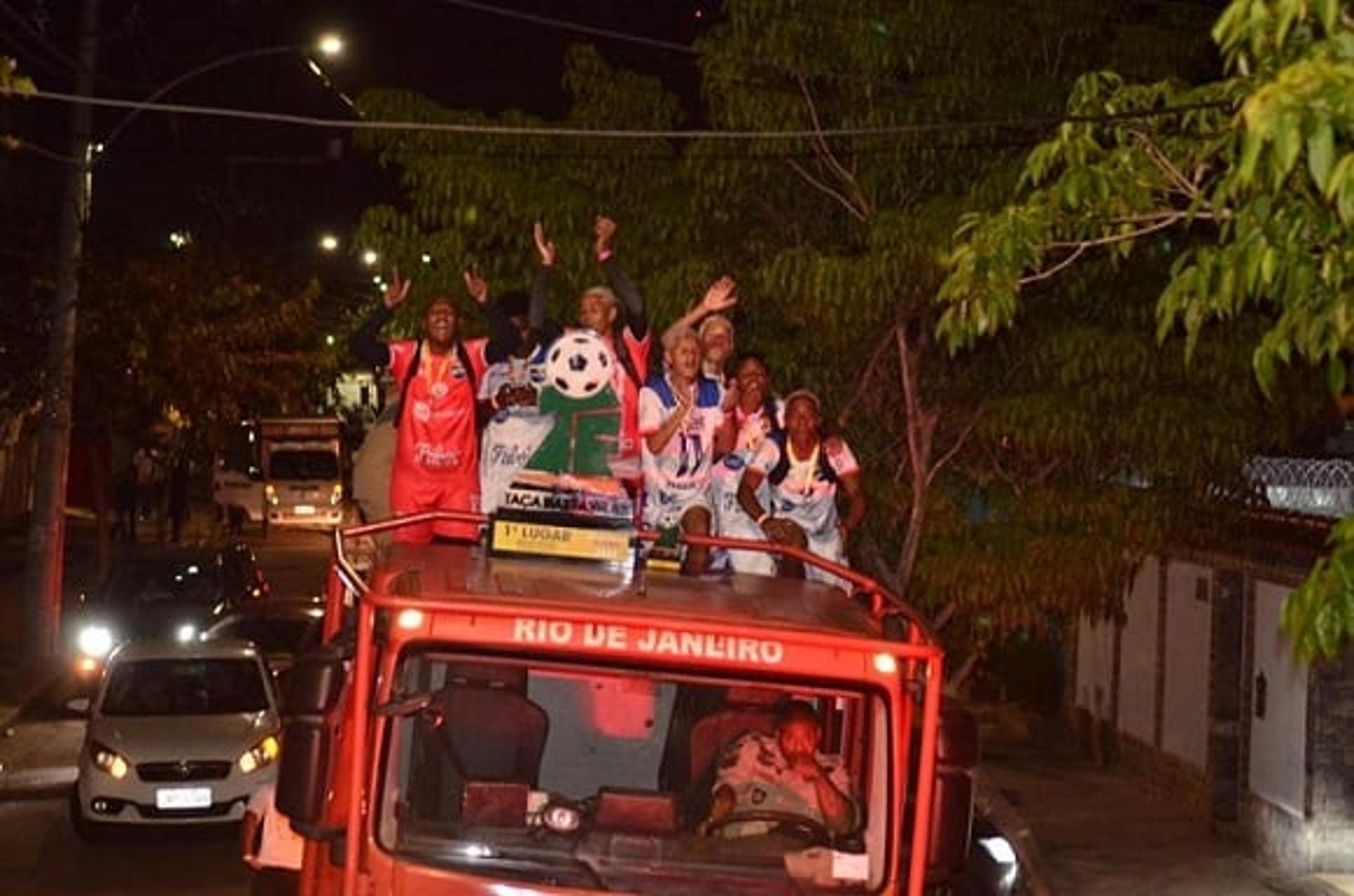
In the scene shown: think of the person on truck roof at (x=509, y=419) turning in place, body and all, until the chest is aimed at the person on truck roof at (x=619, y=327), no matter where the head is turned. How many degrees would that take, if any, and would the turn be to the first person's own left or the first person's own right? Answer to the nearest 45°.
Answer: approximately 135° to the first person's own left

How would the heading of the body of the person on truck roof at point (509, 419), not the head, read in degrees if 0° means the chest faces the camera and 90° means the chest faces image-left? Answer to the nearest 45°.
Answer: approximately 0°
